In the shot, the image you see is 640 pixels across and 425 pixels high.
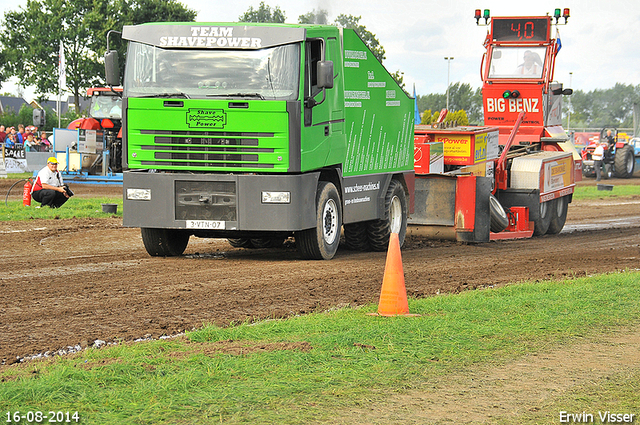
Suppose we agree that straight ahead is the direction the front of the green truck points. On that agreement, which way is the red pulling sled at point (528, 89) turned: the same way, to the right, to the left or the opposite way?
the same way

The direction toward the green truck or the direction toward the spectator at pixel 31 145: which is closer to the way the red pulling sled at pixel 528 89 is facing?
the green truck

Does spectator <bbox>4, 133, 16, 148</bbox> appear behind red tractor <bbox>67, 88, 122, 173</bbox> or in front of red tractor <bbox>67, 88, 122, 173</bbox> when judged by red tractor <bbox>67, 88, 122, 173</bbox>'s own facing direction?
in front

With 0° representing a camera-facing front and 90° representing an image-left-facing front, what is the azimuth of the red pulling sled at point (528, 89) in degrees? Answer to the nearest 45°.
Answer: approximately 45°

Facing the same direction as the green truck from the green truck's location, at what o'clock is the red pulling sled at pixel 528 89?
The red pulling sled is roughly at 6 o'clock from the green truck.

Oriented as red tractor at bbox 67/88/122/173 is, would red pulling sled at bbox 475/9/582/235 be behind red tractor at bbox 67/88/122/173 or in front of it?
behind

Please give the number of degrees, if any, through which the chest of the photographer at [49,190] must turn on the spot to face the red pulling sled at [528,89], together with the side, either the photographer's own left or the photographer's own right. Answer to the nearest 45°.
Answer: approximately 45° to the photographer's own left

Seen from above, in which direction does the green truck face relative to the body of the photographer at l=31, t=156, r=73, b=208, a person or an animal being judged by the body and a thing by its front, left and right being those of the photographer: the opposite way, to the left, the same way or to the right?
to the right

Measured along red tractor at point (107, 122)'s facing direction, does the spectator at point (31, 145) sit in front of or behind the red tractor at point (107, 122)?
in front

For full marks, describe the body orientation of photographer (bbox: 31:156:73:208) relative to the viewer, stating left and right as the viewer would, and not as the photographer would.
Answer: facing the viewer and to the right of the viewer

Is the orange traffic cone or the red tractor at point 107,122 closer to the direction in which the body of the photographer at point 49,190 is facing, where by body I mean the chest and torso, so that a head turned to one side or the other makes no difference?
the orange traffic cone

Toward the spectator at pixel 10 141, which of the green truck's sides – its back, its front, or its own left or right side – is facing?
right

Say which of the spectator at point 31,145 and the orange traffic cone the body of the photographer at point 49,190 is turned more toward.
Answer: the orange traffic cone

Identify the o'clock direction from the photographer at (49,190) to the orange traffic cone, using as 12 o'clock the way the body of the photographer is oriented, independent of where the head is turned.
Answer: The orange traffic cone is roughly at 1 o'clock from the photographer.

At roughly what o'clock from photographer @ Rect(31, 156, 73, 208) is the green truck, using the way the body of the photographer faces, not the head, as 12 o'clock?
The green truck is roughly at 1 o'clock from the photographer.
